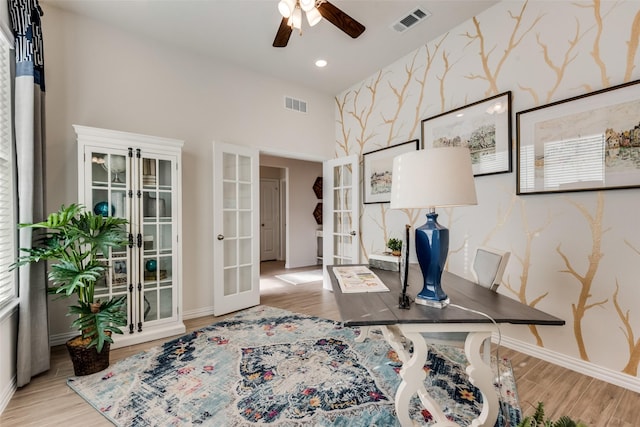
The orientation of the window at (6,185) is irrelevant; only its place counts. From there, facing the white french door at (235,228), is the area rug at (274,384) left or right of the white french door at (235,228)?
right

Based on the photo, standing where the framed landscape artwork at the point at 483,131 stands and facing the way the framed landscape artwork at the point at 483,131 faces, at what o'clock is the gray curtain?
The gray curtain is roughly at 12 o'clock from the framed landscape artwork.

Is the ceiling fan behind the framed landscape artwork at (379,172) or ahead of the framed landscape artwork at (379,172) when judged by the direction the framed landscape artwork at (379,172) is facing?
ahead

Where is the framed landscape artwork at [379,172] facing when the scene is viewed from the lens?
facing the viewer and to the left of the viewer

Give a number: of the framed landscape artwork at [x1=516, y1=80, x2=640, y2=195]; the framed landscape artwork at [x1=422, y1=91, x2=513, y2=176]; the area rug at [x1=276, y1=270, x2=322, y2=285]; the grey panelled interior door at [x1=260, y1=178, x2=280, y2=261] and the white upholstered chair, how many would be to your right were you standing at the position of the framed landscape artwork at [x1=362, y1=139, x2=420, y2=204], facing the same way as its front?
2

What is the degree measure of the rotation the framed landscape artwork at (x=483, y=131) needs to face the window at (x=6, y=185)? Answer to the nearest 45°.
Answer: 0° — it already faces it

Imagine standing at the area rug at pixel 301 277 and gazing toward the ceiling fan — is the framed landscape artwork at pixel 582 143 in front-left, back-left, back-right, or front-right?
front-left

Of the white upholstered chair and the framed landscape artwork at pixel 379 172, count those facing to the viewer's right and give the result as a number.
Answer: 0

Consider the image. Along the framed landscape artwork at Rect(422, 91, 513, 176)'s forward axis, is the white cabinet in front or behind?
in front

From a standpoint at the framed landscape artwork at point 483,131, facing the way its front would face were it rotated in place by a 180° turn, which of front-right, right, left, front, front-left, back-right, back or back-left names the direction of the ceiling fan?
back

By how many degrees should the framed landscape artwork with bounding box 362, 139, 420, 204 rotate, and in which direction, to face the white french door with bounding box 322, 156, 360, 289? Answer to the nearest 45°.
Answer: approximately 90° to its right

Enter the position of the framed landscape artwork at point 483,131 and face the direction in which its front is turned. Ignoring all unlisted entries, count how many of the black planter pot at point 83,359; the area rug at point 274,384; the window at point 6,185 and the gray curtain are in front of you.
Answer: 4

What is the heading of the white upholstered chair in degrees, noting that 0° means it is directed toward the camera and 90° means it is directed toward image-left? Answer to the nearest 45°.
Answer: approximately 45°

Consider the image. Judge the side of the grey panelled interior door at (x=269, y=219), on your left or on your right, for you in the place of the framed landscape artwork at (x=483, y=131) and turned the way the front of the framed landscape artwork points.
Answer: on your right

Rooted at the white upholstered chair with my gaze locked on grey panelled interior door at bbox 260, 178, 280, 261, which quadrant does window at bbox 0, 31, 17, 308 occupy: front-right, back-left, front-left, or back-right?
front-left

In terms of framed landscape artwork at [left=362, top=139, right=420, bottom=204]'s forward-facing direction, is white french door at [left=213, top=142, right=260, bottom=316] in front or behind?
in front

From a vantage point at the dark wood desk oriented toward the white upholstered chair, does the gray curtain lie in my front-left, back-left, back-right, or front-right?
back-left

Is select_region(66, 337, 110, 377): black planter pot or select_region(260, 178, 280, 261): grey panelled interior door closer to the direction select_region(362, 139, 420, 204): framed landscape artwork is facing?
the black planter pot
